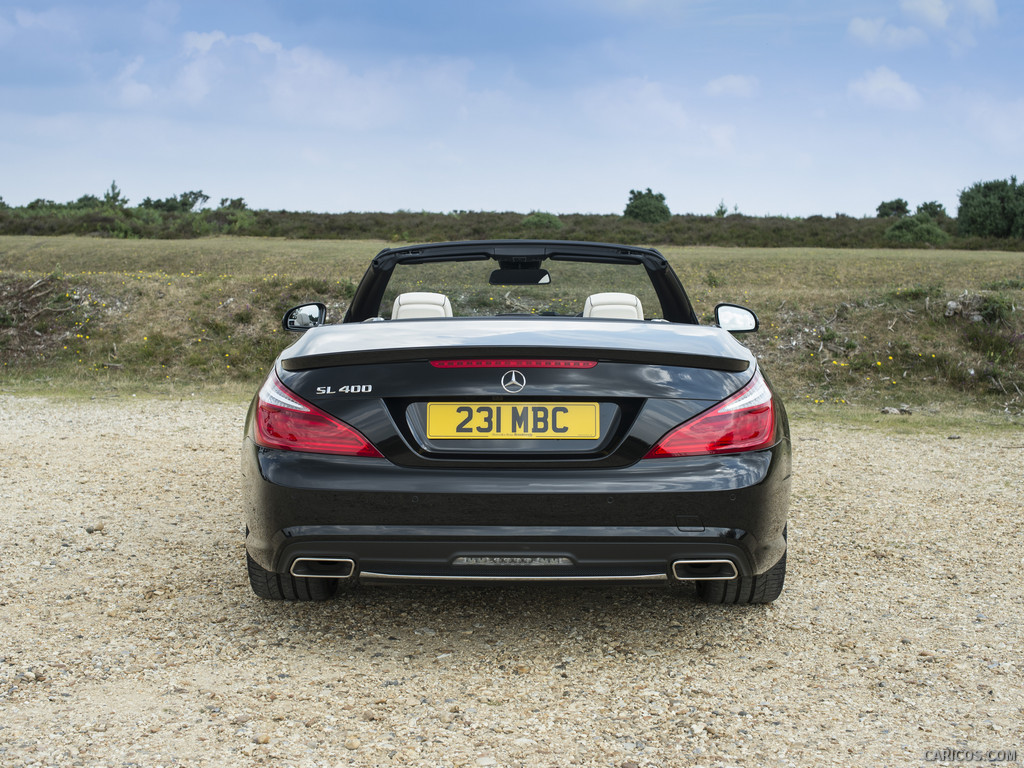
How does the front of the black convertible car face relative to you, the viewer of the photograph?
facing away from the viewer

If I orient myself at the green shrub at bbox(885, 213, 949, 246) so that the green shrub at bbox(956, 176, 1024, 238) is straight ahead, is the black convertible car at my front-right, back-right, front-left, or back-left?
back-right

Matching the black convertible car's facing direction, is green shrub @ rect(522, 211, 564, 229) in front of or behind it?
in front

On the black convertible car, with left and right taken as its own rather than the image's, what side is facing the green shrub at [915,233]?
front

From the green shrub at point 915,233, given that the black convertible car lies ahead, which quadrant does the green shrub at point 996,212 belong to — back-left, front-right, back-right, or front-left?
back-left

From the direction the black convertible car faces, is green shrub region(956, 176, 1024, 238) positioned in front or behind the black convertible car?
in front
